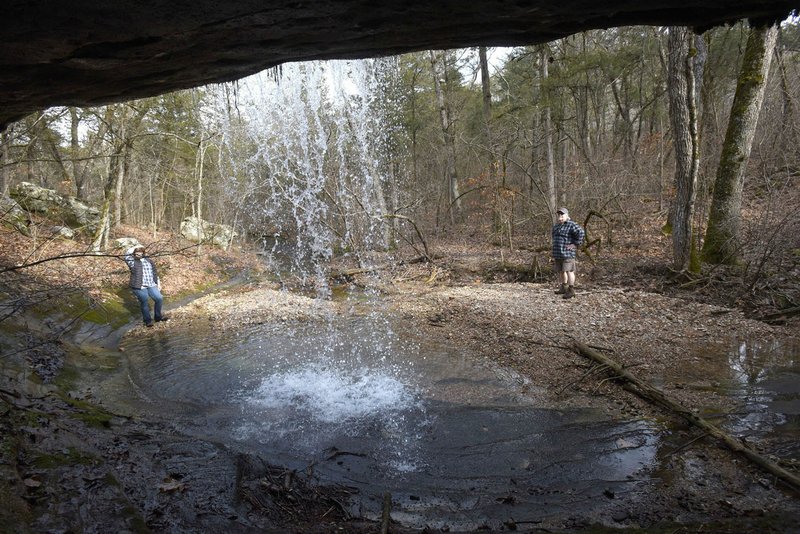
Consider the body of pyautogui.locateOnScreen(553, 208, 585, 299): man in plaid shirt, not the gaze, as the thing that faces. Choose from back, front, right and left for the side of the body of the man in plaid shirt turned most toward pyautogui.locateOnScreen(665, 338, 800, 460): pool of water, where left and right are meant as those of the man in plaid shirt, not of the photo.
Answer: left

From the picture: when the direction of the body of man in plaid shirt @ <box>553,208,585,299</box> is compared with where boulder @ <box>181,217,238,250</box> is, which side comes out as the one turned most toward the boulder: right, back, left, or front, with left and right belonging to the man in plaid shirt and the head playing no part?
right

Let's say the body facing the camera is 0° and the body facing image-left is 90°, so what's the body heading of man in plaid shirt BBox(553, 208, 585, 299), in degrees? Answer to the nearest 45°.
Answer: approximately 45°

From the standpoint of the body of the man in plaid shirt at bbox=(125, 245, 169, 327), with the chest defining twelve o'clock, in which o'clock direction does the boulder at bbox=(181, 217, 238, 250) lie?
The boulder is roughly at 8 o'clock from the man in plaid shirt.

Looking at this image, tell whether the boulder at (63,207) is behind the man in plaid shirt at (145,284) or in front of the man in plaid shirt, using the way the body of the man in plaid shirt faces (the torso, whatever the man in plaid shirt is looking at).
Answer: behind

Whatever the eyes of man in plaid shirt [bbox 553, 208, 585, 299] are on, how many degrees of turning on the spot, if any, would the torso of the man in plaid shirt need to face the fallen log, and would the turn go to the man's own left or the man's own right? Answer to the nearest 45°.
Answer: approximately 45° to the man's own left
